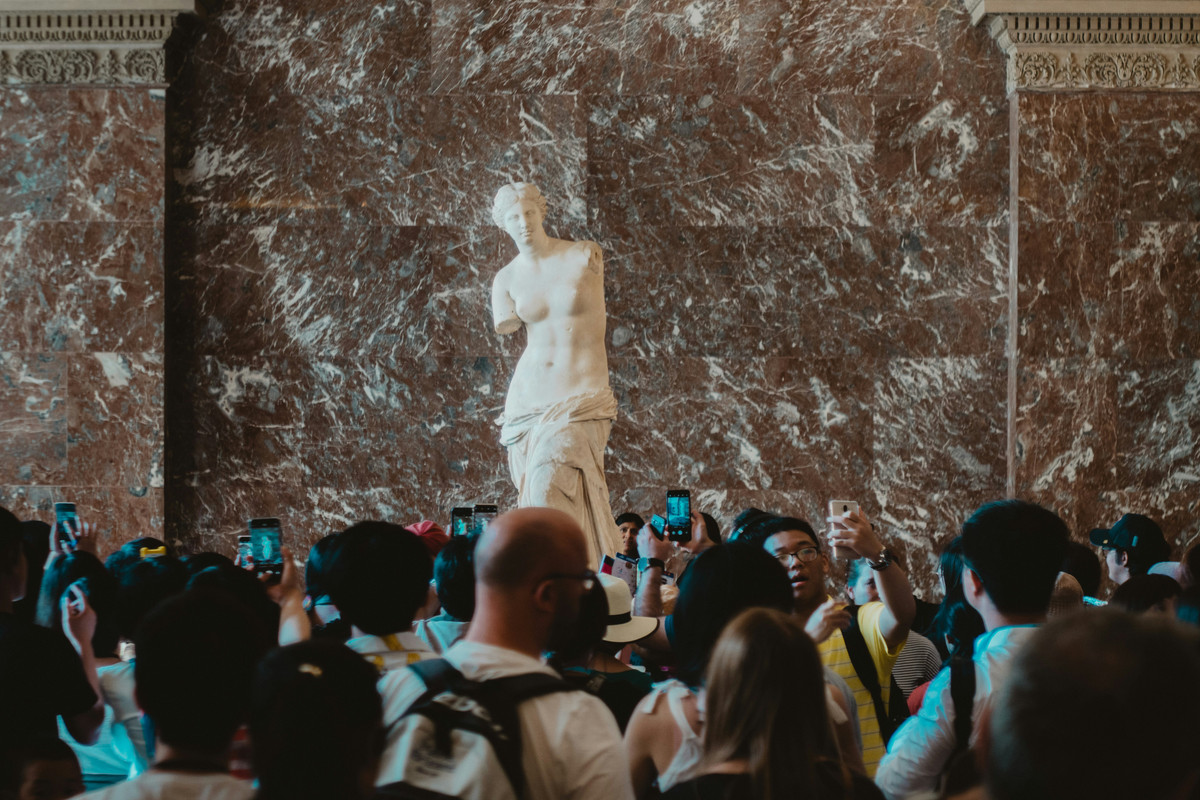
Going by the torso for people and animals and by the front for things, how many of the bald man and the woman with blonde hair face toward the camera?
0

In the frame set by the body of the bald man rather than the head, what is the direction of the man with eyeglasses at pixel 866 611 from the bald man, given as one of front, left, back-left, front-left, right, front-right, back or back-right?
front

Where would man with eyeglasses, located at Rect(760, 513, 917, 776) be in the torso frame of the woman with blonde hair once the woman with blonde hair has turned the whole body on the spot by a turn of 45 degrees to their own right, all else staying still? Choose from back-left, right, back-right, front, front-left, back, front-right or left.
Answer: front-left

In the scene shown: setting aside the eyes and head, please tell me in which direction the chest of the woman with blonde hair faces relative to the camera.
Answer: away from the camera

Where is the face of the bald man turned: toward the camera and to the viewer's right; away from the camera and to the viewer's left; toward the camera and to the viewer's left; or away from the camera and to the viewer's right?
away from the camera and to the viewer's right

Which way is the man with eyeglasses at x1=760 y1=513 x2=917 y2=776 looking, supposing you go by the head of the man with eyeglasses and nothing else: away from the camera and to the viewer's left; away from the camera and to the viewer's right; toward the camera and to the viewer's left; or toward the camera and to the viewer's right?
toward the camera and to the viewer's left

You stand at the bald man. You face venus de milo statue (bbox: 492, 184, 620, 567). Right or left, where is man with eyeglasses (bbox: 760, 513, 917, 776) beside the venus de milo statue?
right

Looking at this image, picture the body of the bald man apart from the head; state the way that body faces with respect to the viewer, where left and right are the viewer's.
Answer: facing away from the viewer and to the right of the viewer

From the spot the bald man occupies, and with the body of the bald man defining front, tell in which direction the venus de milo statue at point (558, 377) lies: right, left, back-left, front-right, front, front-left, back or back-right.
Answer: front-left
